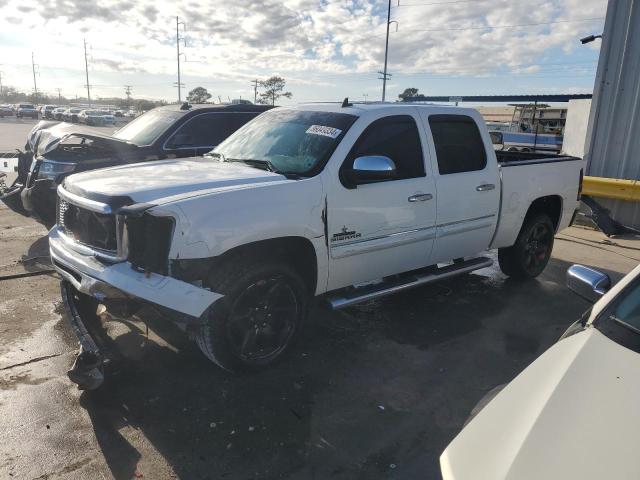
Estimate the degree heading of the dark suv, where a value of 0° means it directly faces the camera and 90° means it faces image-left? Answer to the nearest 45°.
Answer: approximately 45°

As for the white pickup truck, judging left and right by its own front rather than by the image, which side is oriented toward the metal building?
back

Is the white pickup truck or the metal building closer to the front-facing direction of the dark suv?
the white pickup truck

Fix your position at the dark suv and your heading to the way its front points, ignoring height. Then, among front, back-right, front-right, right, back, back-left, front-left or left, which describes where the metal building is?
back-left

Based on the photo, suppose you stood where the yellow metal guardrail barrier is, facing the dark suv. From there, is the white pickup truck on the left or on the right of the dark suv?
left

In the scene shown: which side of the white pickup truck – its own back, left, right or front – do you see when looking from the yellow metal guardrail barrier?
back

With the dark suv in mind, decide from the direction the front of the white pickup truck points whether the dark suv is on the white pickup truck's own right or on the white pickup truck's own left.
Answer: on the white pickup truck's own right

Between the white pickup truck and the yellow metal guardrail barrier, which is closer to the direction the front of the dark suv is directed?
the white pickup truck

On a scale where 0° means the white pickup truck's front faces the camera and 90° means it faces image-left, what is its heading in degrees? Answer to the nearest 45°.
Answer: approximately 45°
